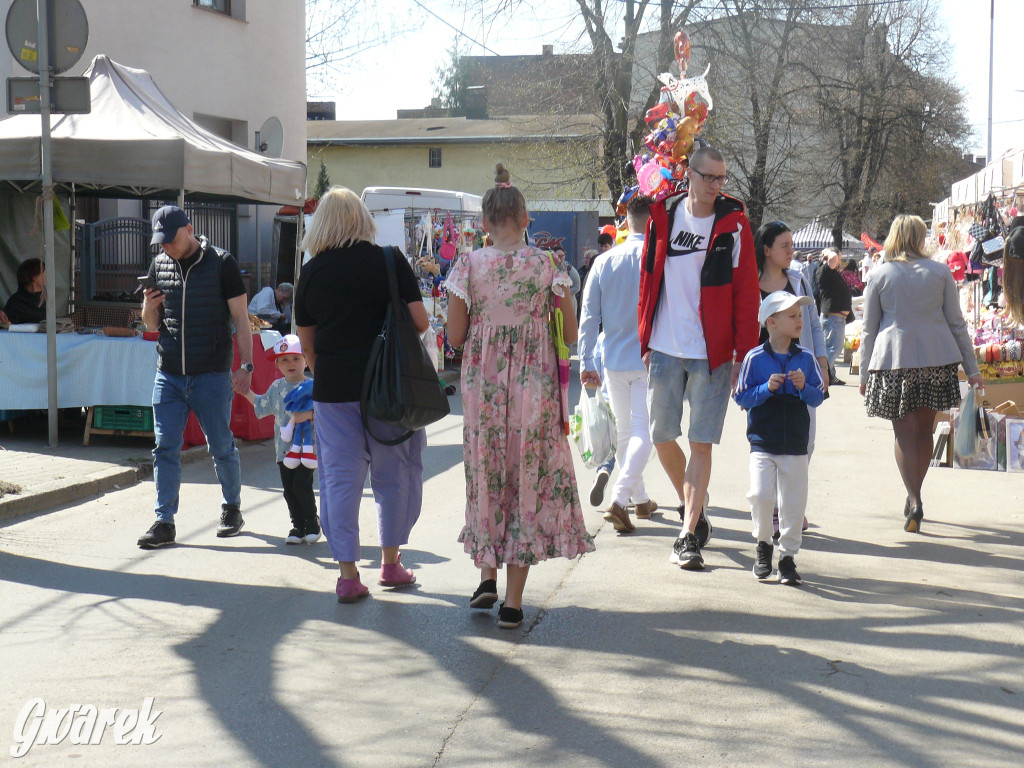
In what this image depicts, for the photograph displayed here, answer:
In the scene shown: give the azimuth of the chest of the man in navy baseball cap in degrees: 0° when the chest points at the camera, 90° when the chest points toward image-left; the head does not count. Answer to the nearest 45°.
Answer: approximately 45°

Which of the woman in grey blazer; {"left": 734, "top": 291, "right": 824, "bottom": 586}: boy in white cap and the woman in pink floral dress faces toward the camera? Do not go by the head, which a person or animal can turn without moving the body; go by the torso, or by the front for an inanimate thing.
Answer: the boy in white cap

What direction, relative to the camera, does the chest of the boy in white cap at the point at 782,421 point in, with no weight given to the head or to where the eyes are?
toward the camera

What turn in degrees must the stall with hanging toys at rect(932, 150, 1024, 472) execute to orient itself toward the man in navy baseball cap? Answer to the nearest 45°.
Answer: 0° — it already faces them

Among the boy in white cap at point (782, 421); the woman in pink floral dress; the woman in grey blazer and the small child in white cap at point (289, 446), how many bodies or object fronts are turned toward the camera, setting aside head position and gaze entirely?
2

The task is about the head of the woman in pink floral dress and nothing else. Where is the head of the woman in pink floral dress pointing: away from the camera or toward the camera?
away from the camera

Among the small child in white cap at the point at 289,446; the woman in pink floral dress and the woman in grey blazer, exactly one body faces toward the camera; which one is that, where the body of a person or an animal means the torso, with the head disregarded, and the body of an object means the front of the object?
the small child in white cap

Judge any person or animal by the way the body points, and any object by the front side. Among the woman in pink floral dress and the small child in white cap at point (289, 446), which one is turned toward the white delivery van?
the woman in pink floral dress

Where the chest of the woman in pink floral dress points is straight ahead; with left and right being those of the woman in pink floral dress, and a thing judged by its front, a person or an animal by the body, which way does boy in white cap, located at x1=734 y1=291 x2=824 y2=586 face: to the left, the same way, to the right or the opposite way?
the opposite way

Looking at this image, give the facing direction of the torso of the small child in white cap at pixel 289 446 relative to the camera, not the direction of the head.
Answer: toward the camera

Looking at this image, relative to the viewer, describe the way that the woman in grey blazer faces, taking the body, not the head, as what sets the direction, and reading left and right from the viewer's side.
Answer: facing away from the viewer

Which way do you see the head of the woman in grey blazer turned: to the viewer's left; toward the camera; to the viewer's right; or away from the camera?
away from the camera

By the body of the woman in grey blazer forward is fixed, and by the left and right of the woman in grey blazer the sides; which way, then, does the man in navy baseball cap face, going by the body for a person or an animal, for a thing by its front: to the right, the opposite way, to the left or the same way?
the opposite way

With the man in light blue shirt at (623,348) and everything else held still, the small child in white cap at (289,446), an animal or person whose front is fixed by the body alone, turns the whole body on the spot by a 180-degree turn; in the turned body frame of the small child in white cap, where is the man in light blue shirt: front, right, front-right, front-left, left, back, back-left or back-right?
right

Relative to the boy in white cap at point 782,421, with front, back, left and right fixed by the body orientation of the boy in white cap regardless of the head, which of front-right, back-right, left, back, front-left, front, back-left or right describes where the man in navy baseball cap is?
right

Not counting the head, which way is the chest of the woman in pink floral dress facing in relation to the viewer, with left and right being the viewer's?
facing away from the viewer

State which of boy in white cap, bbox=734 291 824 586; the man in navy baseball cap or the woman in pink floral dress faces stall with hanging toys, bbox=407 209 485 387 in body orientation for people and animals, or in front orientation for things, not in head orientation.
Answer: the woman in pink floral dress
